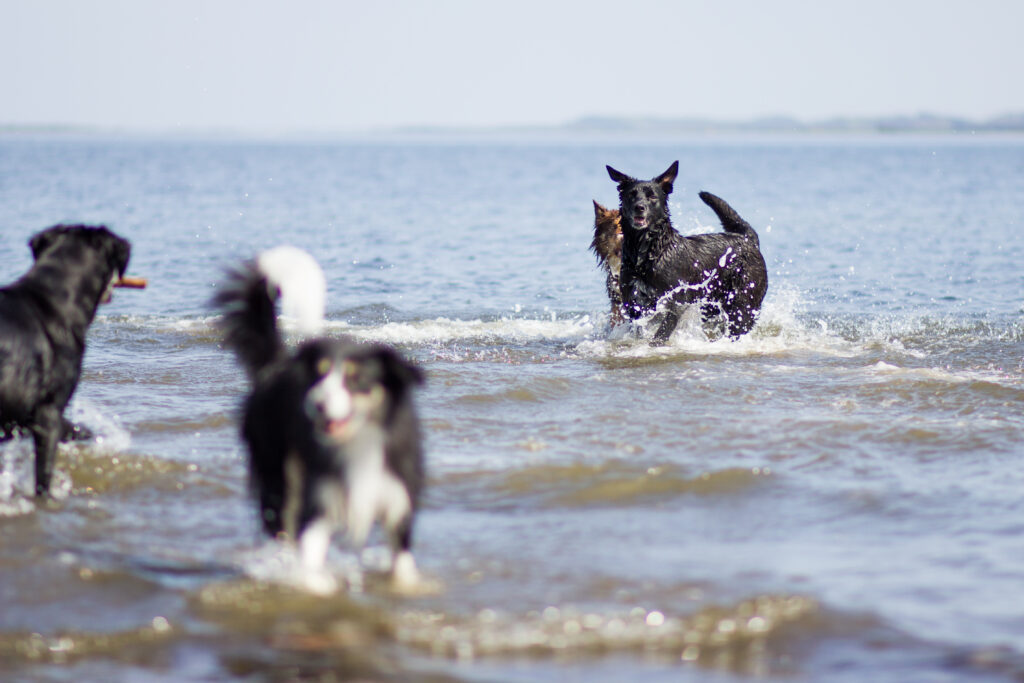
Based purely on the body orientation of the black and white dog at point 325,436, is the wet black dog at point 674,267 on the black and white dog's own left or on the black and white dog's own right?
on the black and white dog's own left

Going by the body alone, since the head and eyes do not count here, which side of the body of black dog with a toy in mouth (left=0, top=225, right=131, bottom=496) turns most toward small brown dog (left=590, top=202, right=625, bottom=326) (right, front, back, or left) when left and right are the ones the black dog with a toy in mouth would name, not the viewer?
front

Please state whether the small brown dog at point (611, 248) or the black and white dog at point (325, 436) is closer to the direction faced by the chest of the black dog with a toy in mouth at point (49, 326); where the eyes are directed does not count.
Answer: the small brown dog

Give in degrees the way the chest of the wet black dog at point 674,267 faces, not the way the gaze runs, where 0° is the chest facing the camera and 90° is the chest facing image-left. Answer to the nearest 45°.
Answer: approximately 45°

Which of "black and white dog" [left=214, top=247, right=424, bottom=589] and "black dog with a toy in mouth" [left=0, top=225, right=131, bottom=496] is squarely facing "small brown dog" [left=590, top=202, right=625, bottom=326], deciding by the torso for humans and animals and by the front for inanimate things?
"black dog with a toy in mouth" [left=0, top=225, right=131, bottom=496]

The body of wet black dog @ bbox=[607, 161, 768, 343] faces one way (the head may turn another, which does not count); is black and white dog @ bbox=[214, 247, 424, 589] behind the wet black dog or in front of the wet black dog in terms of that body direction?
in front

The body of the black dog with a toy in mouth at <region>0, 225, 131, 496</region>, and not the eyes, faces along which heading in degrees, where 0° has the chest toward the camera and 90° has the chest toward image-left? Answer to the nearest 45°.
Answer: approximately 225°

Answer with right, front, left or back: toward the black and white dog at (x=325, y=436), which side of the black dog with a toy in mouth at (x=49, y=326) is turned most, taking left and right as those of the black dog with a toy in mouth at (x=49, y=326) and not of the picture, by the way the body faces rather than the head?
right

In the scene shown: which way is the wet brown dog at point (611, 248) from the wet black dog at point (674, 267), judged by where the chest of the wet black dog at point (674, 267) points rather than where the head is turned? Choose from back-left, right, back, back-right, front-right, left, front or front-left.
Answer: right

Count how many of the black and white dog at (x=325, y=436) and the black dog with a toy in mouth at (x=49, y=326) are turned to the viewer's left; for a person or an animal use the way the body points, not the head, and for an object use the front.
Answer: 0

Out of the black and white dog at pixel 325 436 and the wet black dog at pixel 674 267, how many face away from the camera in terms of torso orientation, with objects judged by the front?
0

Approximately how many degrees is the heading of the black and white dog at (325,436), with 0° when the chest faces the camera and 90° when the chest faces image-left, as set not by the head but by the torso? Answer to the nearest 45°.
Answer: approximately 315°
